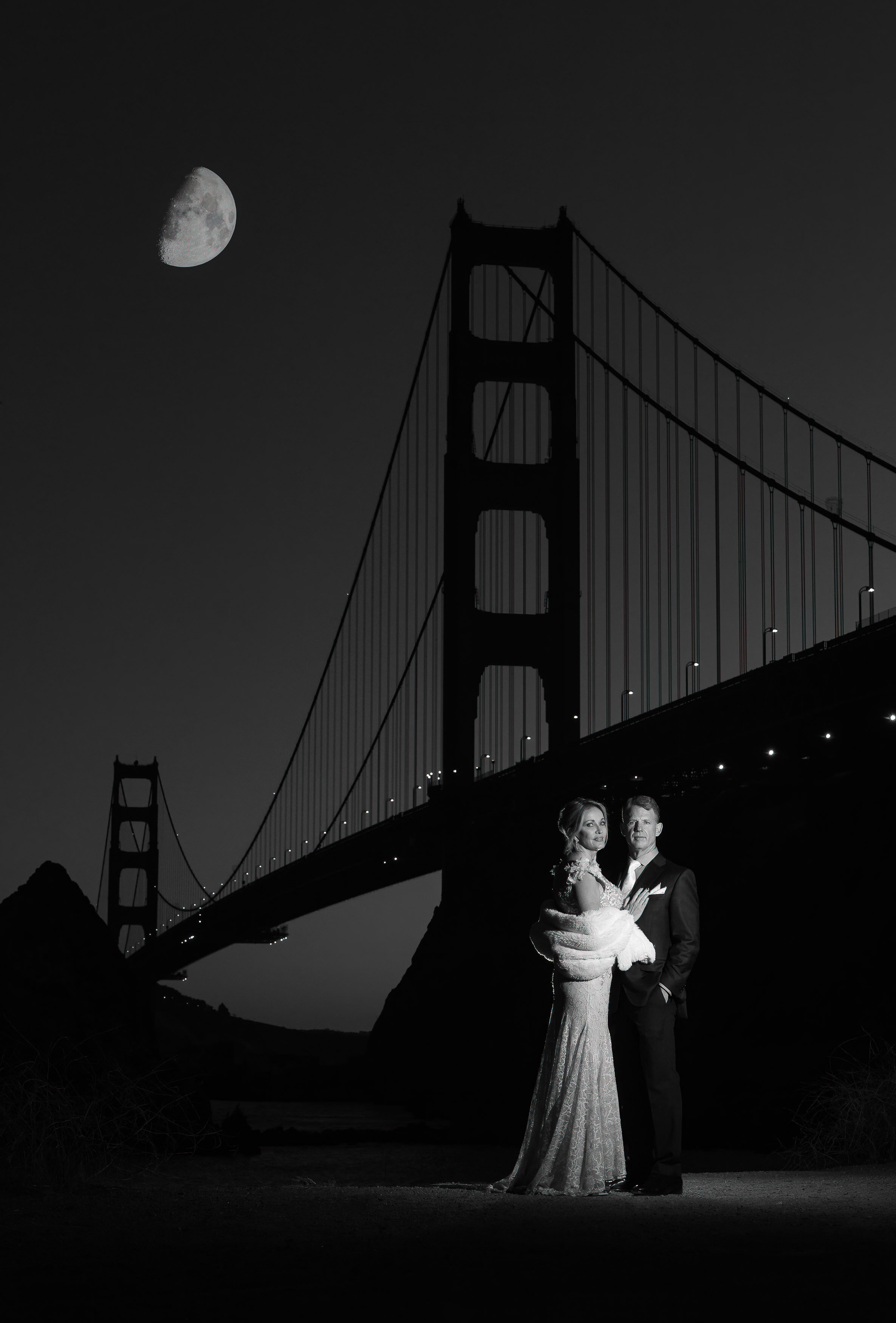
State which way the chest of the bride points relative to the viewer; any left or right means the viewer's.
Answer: facing to the right of the viewer

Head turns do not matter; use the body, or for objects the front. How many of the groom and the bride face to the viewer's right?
1

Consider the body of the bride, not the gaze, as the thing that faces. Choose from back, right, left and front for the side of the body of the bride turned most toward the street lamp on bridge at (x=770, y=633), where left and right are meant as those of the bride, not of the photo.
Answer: left

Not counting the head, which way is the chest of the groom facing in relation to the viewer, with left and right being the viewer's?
facing the viewer and to the left of the viewer
